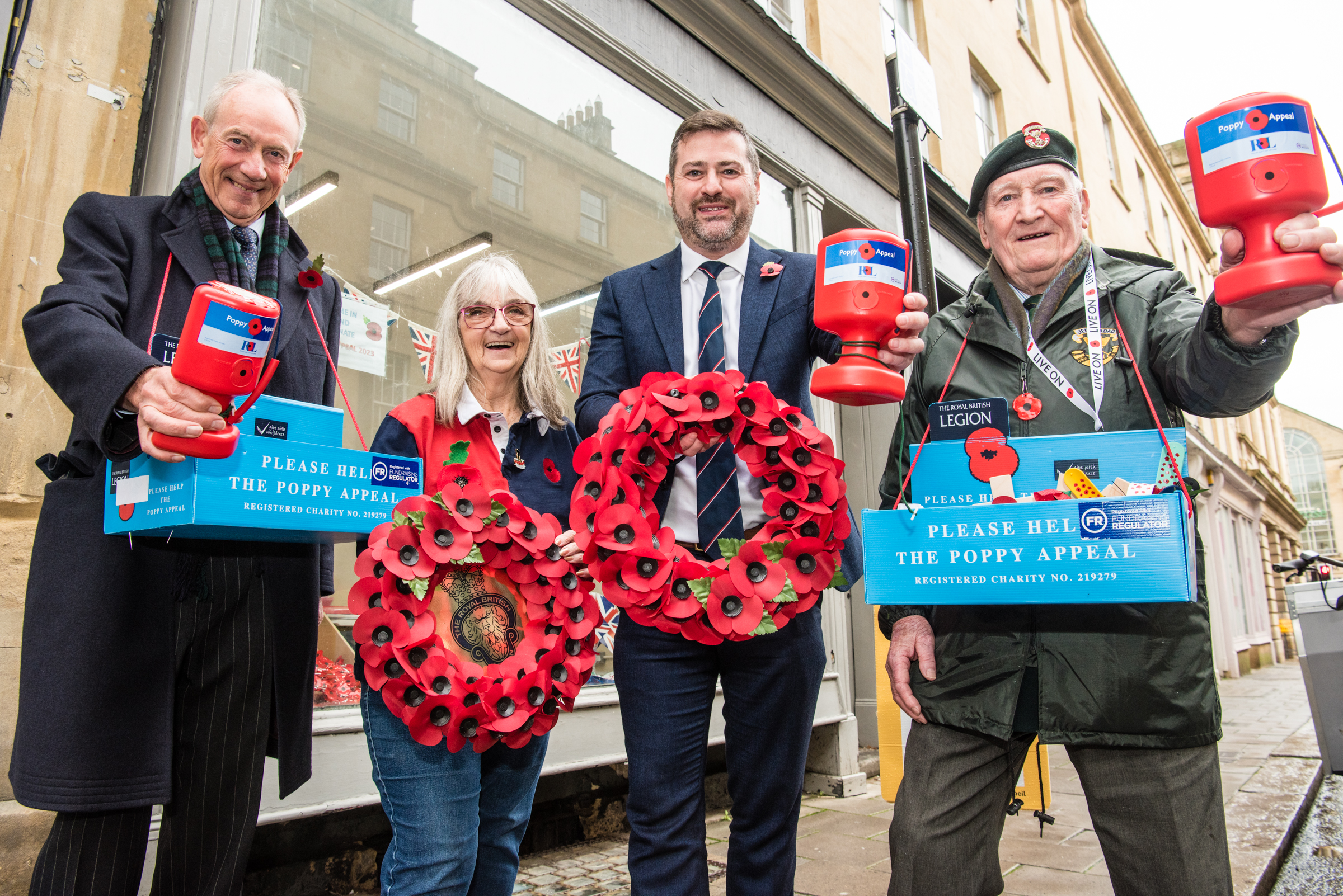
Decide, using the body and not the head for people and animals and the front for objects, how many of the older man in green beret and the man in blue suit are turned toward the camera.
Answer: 2

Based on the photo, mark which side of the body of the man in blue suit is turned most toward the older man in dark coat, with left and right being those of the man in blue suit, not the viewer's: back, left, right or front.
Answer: right

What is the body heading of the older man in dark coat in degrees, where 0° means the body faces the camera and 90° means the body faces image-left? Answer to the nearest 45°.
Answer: approximately 315°

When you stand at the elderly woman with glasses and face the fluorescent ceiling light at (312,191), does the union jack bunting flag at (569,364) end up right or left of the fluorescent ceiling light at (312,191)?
right

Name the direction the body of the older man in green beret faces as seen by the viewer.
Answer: toward the camera

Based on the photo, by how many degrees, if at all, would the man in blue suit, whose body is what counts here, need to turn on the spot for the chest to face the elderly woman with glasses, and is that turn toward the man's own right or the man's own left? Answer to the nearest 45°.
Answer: approximately 90° to the man's own right

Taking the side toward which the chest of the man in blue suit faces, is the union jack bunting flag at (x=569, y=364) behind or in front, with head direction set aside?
behind

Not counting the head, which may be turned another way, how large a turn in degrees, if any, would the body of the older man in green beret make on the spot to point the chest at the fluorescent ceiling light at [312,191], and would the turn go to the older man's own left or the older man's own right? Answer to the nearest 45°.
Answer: approximately 90° to the older man's own right

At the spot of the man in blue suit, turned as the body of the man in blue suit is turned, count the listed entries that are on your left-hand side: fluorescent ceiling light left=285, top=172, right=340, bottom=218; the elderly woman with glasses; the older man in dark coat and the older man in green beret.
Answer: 1
